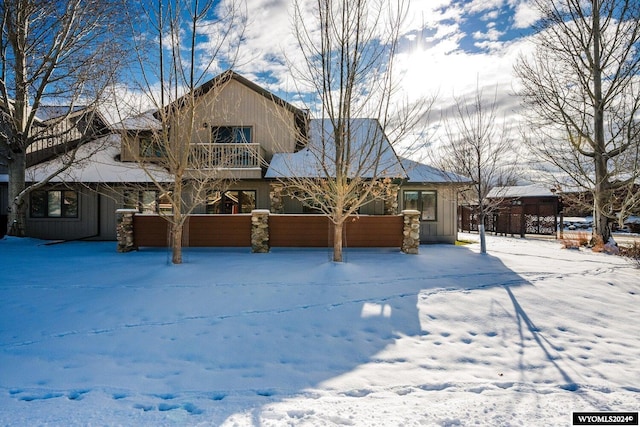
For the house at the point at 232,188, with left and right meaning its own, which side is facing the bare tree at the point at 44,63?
right

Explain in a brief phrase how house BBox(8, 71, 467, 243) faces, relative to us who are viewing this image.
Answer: facing the viewer

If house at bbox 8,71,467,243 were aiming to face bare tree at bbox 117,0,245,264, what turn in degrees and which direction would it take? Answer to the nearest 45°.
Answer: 0° — it already faces it

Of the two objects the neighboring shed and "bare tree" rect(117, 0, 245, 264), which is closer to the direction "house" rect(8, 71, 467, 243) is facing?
the bare tree

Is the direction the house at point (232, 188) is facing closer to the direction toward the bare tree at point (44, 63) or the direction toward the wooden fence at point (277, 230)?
the wooden fence

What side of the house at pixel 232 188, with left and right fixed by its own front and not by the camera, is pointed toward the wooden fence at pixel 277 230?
front

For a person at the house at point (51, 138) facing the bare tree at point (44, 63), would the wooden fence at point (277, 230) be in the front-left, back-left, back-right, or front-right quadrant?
front-left
